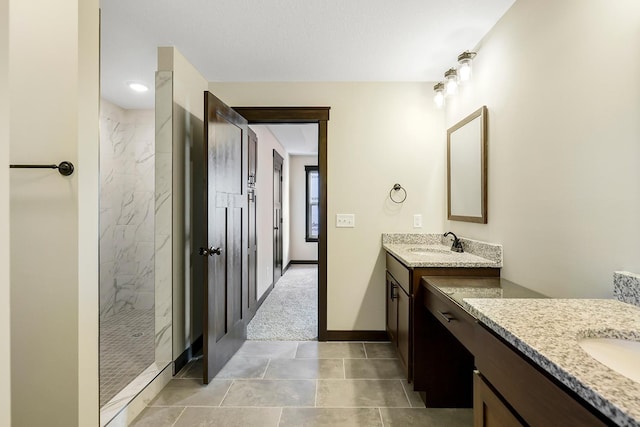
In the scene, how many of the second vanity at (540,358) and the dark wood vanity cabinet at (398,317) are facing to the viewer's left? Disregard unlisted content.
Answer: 2

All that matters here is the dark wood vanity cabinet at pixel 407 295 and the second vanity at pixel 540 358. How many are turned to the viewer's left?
2

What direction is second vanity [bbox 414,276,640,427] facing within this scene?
to the viewer's left

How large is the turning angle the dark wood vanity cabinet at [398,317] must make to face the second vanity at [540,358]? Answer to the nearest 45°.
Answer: approximately 90° to its left

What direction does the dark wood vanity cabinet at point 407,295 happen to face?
to the viewer's left
